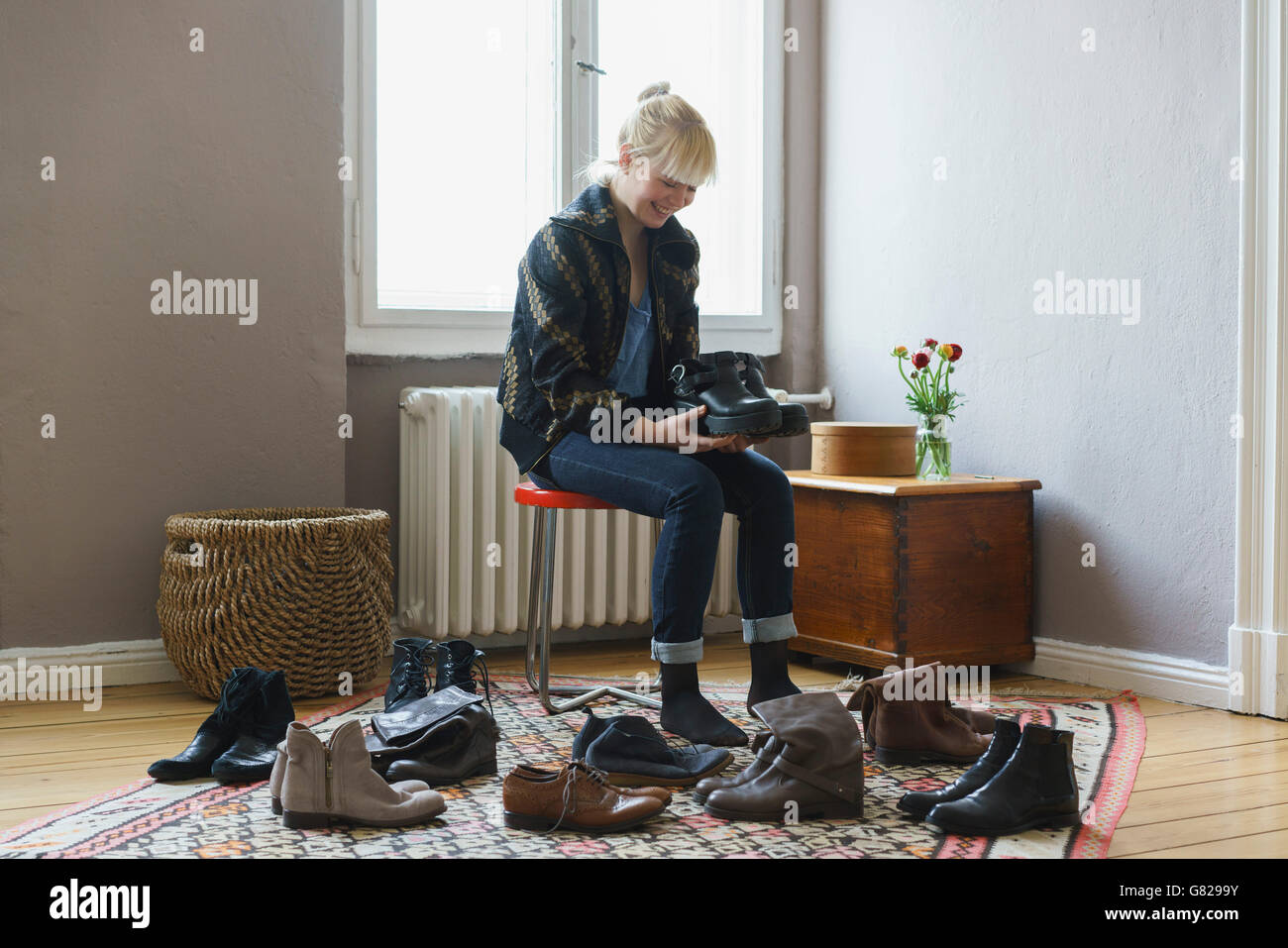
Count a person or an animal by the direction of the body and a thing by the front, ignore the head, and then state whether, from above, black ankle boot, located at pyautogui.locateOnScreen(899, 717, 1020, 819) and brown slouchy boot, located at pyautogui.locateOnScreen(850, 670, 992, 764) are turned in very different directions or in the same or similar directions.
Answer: very different directions

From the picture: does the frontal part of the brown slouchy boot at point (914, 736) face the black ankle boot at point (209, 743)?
no

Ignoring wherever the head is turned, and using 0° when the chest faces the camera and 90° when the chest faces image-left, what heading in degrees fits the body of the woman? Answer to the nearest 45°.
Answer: approximately 315°

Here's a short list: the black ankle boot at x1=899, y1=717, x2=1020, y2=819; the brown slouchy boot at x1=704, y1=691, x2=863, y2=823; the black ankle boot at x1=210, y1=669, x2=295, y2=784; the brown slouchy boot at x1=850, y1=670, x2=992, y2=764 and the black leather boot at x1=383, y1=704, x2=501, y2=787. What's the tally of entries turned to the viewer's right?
1

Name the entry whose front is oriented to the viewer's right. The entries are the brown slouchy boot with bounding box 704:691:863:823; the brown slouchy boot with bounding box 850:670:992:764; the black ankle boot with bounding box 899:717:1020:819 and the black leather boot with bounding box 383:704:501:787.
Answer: the brown slouchy boot with bounding box 850:670:992:764

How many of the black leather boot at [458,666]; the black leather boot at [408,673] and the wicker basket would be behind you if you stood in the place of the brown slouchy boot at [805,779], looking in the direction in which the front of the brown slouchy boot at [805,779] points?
0

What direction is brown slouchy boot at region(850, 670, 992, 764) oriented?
to the viewer's right

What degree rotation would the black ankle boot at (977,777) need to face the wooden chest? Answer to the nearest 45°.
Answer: approximately 90° to its right

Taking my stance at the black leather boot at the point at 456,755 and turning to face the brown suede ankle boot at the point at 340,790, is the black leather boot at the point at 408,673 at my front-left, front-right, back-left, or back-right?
back-right

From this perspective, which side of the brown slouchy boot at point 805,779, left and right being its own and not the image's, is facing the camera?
left

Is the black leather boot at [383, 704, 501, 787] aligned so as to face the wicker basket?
no

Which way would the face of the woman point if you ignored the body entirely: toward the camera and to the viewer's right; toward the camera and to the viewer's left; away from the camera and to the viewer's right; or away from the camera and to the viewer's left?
toward the camera and to the viewer's right
